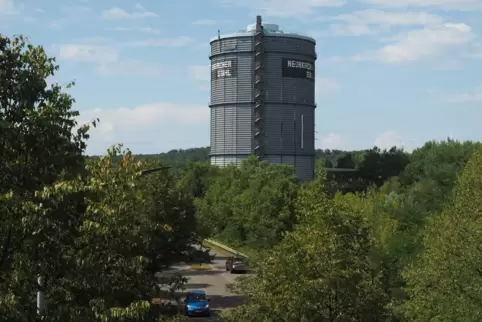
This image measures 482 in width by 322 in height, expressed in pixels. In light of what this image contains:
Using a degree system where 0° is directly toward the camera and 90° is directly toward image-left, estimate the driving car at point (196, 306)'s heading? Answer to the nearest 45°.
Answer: approximately 0°

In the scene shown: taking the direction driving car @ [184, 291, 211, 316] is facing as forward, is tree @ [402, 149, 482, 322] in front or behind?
in front

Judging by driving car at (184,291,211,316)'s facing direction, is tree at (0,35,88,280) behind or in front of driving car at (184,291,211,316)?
in front
